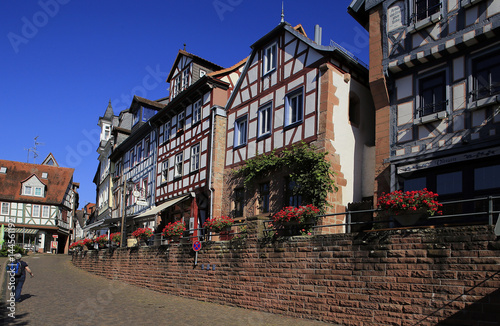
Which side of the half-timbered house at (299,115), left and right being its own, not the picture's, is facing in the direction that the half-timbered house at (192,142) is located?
right

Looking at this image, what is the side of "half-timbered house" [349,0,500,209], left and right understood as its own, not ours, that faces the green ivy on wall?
right

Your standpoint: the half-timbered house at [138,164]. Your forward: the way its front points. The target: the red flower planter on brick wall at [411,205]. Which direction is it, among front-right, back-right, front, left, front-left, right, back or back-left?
front-left

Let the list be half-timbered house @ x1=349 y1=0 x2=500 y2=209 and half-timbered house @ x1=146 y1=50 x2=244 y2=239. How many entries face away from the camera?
0

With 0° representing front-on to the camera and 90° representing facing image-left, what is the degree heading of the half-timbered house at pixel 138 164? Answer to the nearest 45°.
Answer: approximately 45°

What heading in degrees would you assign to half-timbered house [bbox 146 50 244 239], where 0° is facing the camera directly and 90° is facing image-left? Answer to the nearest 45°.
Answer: approximately 45°
